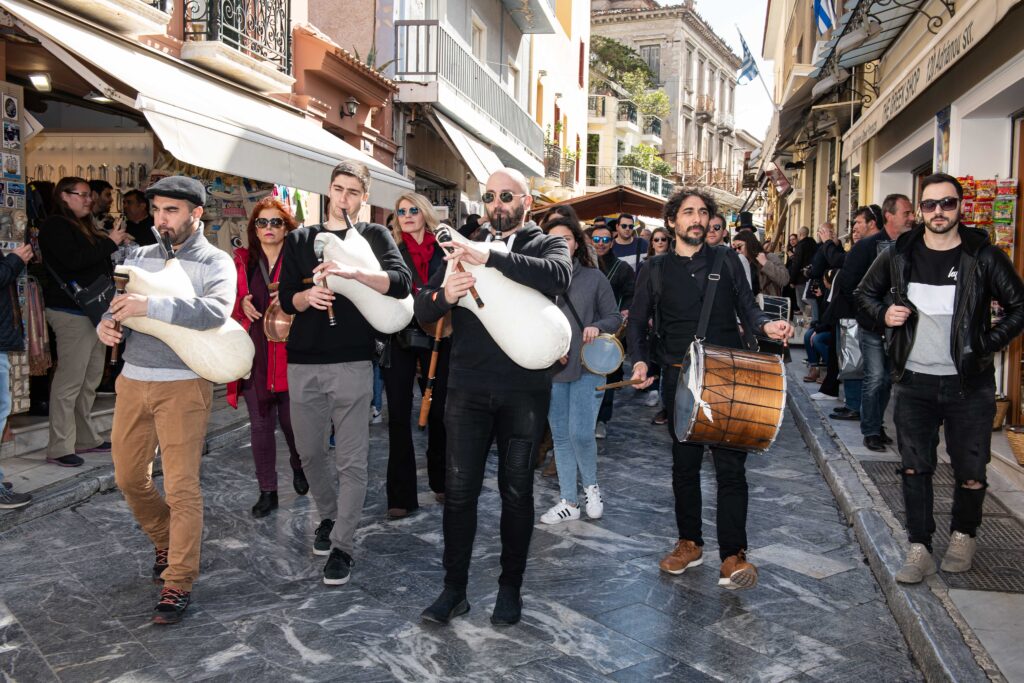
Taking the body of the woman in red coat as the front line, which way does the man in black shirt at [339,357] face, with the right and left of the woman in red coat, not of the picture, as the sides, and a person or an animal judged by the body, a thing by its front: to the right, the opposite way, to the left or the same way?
the same way

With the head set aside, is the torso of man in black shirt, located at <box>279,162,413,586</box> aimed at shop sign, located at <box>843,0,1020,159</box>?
no

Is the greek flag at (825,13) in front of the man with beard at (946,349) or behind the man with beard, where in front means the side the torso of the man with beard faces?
behind

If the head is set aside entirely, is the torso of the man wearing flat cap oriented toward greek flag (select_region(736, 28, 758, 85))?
no

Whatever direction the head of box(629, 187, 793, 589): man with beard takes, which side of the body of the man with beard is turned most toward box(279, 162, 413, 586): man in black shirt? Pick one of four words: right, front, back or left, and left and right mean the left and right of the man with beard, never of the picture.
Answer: right

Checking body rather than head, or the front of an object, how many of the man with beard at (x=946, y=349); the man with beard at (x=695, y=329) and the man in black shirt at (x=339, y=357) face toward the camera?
3

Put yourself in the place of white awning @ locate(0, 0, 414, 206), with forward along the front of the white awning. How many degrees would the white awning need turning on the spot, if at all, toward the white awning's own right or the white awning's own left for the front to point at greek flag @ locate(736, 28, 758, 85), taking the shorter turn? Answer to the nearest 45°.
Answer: approximately 90° to the white awning's own left

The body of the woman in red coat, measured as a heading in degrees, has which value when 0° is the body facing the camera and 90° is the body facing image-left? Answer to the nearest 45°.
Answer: approximately 0°

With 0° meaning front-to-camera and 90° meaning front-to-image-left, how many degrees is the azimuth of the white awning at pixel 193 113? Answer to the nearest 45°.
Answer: approximately 315°

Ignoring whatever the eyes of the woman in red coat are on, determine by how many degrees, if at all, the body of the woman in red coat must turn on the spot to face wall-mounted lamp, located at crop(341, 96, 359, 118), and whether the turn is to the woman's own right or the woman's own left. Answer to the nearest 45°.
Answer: approximately 180°

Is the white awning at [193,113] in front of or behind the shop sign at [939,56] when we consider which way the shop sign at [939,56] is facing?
in front

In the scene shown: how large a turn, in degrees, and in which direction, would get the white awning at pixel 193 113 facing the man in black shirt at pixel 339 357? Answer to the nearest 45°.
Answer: approximately 45° to its right

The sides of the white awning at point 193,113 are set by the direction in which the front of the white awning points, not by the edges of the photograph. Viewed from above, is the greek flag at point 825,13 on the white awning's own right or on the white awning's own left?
on the white awning's own left

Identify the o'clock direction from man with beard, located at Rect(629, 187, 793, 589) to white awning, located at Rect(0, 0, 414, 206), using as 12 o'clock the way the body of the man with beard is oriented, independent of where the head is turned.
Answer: The white awning is roughly at 4 o'clock from the man with beard.

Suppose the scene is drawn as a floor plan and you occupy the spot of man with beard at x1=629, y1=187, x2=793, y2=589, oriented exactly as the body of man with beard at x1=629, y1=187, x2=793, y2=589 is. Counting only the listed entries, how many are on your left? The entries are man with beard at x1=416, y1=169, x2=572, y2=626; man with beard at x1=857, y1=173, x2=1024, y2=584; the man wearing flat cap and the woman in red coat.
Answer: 1

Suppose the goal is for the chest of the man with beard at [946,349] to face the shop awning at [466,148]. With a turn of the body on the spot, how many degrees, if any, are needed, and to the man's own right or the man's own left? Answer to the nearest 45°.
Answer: approximately 135° to the man's own right

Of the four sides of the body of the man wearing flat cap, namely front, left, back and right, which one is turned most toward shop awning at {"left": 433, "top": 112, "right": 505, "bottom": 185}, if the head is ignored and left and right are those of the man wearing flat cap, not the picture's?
back

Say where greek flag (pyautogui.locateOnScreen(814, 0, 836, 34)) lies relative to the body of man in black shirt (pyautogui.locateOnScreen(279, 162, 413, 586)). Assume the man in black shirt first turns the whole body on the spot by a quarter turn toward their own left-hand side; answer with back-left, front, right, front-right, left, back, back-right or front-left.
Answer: front-left

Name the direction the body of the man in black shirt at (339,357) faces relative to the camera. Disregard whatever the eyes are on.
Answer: toward the camera

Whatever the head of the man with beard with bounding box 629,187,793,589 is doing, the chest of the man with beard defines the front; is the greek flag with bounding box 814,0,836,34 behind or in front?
behind

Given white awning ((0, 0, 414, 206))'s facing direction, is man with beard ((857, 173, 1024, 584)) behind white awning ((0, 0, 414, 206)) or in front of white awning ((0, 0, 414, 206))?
in front

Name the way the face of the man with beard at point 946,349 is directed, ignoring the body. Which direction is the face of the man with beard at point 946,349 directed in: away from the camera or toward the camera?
toward the camera
